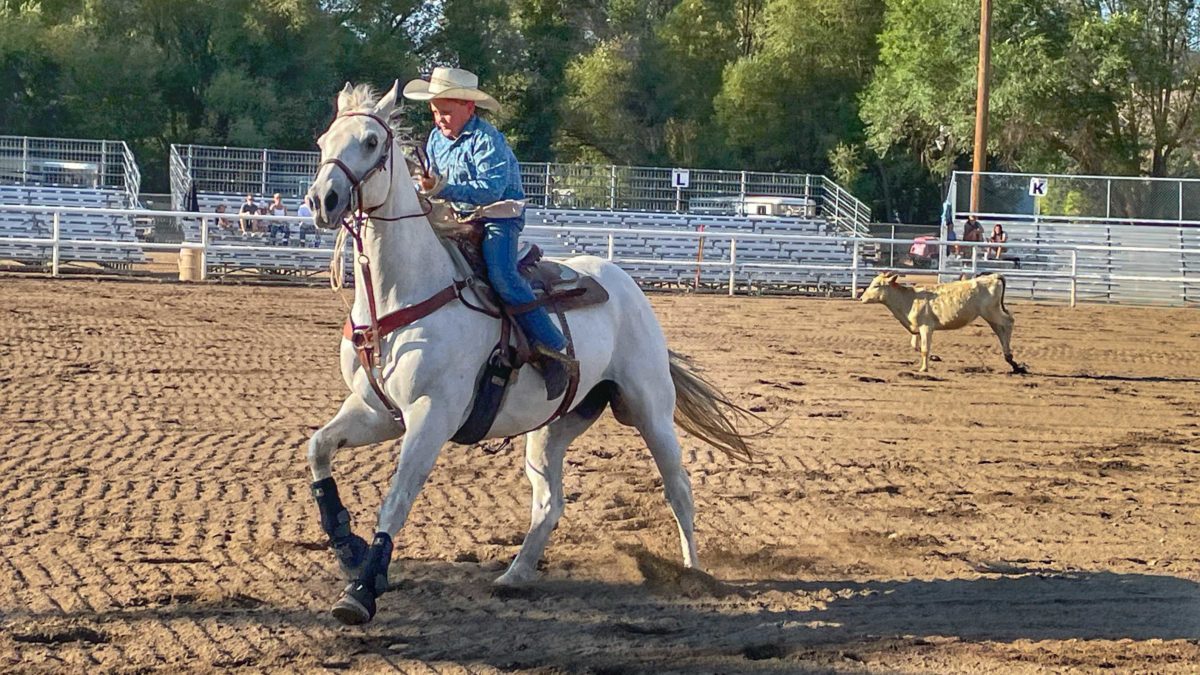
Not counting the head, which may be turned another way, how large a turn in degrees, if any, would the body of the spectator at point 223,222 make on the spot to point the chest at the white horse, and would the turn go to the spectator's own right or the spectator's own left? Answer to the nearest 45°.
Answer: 0° — they already face it

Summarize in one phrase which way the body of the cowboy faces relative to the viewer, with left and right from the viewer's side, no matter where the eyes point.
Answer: facing the viewer and to the left of the viewer

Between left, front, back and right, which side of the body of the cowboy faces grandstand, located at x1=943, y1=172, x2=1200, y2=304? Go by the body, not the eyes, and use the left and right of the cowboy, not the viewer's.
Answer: back

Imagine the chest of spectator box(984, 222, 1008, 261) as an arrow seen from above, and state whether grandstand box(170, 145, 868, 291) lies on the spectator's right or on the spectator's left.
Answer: on the spectator's right

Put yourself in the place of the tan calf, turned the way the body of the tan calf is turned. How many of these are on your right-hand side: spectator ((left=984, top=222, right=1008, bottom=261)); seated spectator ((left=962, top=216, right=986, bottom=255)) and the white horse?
2

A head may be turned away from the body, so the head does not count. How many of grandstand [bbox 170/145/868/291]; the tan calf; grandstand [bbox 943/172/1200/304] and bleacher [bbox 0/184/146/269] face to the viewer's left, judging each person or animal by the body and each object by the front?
1

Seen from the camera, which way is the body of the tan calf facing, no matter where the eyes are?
to the viewer's left

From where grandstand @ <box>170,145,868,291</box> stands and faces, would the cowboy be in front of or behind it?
in front

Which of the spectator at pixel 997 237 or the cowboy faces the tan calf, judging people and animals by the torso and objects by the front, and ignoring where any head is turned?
the spectator

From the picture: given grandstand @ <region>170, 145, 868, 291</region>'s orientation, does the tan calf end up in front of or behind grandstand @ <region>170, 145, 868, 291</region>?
in front

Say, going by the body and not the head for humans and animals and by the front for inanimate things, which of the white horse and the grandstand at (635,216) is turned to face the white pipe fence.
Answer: the grandstand

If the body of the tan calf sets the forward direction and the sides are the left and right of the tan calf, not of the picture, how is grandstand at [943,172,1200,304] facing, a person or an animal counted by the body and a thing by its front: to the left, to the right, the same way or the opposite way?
to the left

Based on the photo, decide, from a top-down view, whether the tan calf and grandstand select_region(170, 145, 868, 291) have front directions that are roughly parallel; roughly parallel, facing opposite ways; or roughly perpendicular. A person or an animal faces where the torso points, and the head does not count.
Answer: roughly perpendicular
